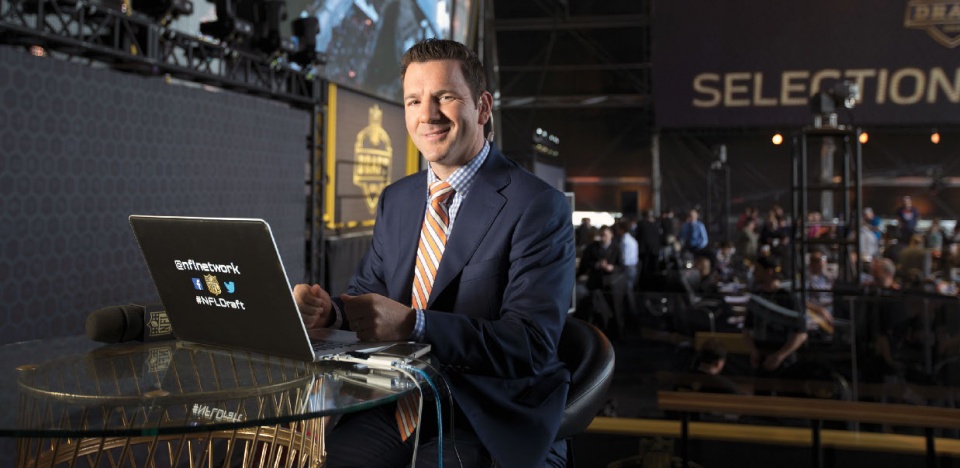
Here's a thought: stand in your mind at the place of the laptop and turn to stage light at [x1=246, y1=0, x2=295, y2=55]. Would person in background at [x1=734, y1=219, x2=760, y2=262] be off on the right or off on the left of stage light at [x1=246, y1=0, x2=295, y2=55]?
right

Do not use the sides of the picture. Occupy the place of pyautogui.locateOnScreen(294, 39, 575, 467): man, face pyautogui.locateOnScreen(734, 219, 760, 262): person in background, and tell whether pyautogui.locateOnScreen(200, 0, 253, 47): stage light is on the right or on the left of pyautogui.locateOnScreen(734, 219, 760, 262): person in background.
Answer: left

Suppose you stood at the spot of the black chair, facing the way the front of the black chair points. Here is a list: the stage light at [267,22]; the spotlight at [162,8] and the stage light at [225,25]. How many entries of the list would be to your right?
3

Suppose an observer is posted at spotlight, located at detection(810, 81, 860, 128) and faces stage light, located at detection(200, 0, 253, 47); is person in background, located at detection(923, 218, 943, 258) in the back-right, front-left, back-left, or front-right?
back-right

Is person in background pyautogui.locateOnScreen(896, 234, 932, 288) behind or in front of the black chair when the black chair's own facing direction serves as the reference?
behind

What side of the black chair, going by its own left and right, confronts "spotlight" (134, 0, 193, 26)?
right

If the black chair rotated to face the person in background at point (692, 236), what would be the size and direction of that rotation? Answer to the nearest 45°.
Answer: approximately 135° to its right

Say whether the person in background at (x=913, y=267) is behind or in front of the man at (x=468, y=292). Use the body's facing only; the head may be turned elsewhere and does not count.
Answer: behind
